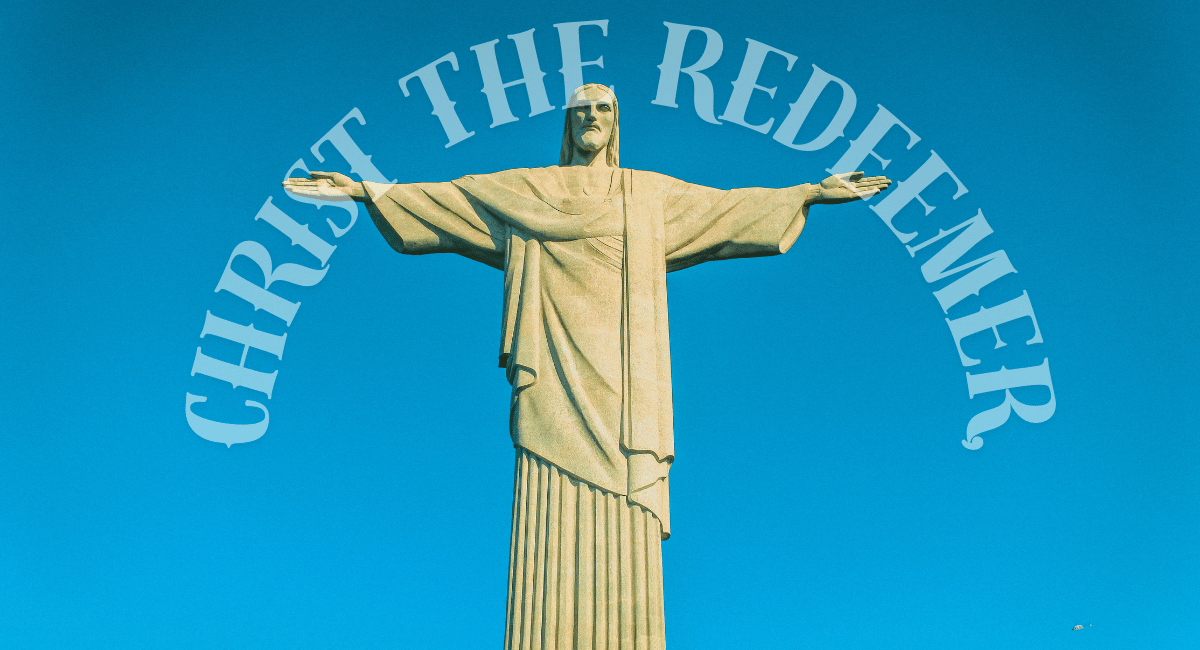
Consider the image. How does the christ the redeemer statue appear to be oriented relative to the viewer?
toward the camera
